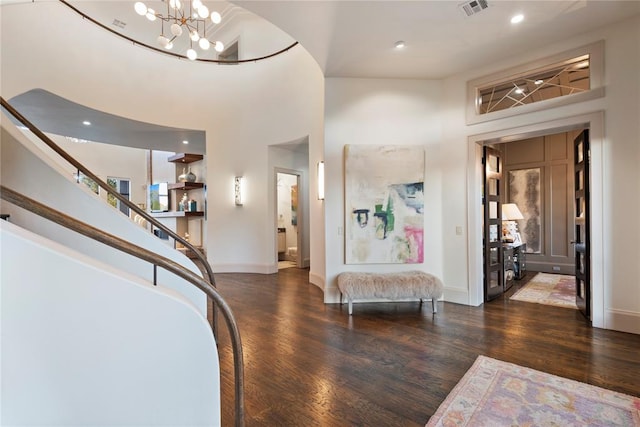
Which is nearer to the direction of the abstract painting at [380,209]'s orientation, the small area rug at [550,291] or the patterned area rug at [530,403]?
the patterned area rug

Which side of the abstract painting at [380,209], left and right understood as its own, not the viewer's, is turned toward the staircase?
front

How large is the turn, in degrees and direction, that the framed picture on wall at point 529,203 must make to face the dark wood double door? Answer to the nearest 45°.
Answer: approximately 45° to its left

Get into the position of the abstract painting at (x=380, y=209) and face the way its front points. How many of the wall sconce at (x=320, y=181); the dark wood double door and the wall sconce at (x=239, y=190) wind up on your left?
1

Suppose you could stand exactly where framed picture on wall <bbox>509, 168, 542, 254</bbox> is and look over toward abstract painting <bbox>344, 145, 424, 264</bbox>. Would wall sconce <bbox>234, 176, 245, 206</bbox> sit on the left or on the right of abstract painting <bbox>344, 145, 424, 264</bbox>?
right

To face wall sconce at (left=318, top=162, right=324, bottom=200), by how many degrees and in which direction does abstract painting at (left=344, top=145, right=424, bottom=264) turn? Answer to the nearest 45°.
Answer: approximately 135° to its right

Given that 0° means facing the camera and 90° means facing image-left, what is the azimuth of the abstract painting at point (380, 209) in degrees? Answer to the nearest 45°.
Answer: approximately 0°

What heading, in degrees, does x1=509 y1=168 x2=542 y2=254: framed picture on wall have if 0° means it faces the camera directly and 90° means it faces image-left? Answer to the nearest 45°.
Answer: approximately 45°

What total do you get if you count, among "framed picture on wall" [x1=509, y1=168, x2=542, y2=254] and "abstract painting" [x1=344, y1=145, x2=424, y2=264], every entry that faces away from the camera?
0

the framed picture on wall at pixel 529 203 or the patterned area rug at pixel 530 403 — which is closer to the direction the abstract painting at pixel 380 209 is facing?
the patterned area rug

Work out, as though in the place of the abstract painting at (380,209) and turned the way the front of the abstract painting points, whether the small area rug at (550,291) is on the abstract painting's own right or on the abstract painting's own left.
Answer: on the abstract painting's own left
